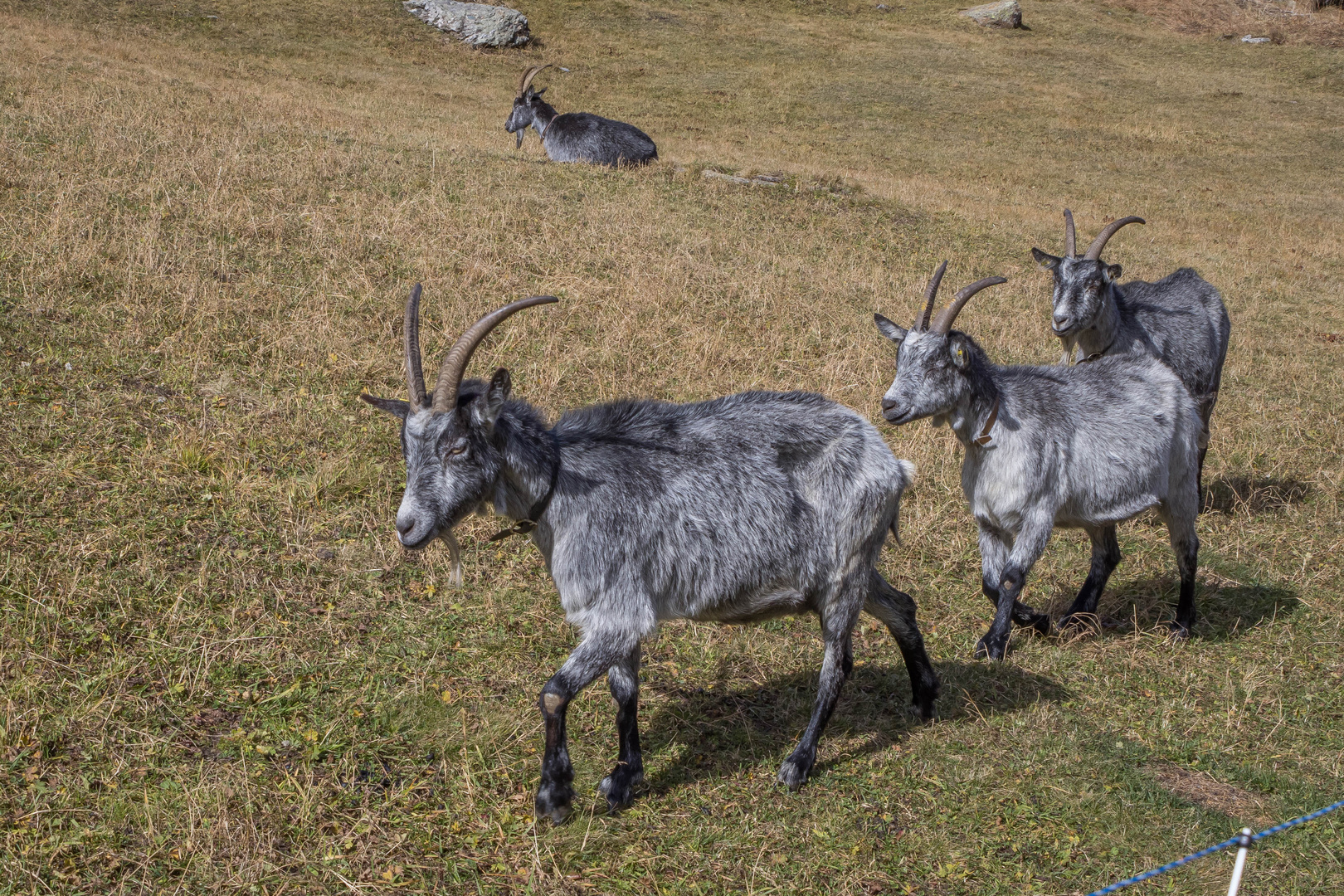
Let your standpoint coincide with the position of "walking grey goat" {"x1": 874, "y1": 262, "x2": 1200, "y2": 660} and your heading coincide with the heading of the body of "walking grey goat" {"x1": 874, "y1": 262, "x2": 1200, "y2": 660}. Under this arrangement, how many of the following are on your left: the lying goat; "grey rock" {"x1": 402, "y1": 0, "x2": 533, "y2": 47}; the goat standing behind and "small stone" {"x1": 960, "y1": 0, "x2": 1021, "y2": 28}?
0

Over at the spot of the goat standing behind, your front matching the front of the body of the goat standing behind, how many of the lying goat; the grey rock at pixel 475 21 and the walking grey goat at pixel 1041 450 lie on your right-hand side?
2

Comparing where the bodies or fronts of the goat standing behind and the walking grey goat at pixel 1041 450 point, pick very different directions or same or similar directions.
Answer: same or similar directions

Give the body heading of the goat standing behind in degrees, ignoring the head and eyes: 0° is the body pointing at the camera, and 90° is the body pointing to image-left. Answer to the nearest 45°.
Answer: approximately 45°

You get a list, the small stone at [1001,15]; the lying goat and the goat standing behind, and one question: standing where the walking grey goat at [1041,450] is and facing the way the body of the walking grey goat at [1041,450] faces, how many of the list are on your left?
0

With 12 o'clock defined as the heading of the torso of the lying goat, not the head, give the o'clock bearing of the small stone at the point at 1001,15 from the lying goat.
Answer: The small stone is roughly at 4 o'clock from the lying goat.

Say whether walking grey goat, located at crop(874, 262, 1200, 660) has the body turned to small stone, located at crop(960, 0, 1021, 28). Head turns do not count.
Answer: no

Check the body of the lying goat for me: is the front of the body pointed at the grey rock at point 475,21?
no

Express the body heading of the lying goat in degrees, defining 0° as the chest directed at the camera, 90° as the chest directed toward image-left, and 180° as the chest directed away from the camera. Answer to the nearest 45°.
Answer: approximately 90°

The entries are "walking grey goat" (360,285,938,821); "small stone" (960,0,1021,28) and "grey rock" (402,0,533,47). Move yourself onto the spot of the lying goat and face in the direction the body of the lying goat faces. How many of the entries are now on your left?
1

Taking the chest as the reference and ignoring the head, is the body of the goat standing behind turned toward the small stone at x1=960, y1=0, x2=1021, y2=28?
no

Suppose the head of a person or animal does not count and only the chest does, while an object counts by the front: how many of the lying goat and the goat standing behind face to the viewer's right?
0

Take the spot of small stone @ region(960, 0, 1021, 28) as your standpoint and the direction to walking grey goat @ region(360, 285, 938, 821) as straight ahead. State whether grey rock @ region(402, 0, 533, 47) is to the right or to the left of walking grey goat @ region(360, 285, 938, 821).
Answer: right

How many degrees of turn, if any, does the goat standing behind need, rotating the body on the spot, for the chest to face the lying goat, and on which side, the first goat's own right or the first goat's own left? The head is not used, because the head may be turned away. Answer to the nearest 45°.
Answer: approximately 90° to the first goat's own right

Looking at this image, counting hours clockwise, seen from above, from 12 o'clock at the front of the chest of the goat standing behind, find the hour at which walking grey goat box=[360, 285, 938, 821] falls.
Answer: The walking grey goat is roughly at 11 o'clock from the goat standing behind.

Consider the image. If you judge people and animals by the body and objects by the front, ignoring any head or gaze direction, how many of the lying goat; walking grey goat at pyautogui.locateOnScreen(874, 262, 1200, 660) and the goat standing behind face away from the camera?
0

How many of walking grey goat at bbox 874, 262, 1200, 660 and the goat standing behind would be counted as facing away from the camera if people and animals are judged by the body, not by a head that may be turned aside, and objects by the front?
0
